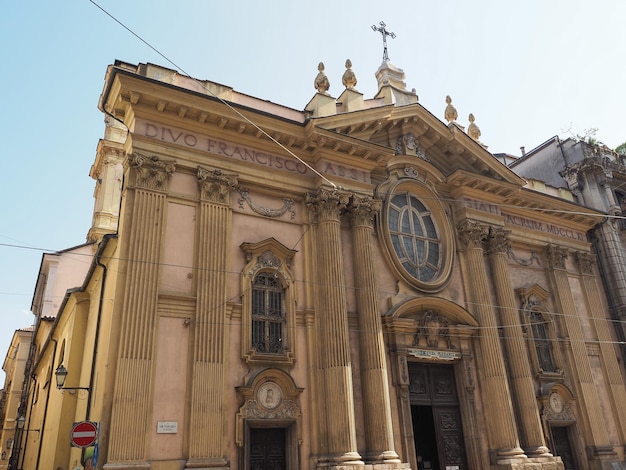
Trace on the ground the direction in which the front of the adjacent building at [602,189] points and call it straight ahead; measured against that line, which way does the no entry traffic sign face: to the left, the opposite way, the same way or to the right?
the same way

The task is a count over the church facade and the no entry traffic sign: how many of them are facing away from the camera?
0

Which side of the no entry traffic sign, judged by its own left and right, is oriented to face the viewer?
front

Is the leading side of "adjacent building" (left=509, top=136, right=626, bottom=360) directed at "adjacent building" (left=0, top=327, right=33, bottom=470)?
no

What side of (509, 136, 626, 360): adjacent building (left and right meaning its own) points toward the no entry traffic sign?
right

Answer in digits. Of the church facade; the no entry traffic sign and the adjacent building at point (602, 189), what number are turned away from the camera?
0

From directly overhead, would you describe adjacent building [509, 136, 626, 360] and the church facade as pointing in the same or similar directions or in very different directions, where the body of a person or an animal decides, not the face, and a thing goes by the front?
same or similar directions

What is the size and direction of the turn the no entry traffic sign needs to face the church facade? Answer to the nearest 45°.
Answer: approximately 90° to its left

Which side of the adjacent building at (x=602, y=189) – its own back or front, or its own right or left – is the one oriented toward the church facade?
right

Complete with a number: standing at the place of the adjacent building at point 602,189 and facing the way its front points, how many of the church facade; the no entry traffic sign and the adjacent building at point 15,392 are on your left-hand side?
0

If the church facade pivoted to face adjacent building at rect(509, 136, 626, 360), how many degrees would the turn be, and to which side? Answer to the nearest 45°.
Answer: approximately 90° to its left

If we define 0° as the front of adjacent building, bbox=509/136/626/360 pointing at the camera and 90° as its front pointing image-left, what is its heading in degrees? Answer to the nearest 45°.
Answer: approximately 315°

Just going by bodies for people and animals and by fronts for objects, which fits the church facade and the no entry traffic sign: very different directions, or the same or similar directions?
same or similar directions
